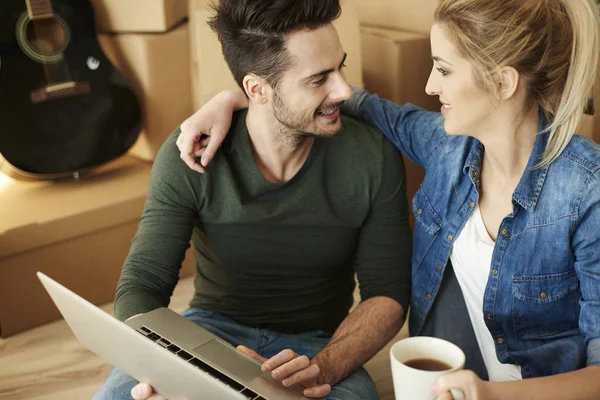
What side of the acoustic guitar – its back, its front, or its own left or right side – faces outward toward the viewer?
front

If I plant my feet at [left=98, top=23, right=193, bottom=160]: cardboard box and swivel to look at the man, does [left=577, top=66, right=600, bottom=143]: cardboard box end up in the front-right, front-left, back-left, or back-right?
front-left

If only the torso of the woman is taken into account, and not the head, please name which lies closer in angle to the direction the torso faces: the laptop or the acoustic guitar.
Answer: the laptop

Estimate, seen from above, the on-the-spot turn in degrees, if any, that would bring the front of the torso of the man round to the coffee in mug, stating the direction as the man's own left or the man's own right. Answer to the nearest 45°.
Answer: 0° — they already face it

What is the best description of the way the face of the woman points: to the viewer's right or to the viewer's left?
to the viewer's left

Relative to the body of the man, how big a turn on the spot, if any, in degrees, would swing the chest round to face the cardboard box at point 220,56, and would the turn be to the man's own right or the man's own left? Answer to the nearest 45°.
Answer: approximately 180°

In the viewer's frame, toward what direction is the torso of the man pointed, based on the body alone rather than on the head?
toward the camera

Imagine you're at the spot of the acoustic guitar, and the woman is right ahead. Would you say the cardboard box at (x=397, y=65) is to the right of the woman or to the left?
left

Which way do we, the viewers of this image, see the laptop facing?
facing away from the viewer and to the right of the viewer

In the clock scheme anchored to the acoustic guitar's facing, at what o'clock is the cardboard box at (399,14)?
The cardboard box is roughly at 9 o'clock from the acoustic guitar.

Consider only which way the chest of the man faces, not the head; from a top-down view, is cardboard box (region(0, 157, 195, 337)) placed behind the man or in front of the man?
behind

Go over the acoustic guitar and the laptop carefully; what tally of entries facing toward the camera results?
1

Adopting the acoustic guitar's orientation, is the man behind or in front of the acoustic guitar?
in front

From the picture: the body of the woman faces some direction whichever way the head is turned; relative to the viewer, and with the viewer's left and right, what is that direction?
facing the viewer and to the left of the viewer
